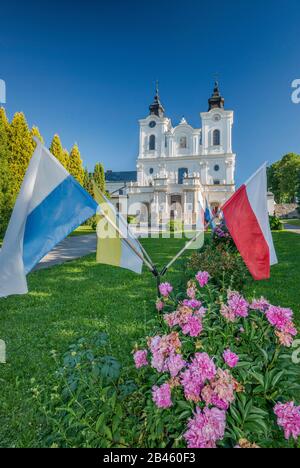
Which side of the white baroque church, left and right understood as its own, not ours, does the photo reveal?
front

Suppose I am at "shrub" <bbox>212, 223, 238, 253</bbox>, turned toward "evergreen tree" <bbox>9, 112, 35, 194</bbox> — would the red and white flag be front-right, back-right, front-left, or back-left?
back-left

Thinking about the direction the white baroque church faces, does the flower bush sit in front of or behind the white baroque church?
in front

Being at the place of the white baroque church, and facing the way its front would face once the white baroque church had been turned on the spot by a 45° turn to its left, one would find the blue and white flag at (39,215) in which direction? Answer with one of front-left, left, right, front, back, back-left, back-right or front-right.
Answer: front-right

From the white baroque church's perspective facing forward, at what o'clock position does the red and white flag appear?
The red and white flag is roughly at 12 o'clock from the white baroque church.

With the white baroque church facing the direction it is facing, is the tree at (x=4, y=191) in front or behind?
in front

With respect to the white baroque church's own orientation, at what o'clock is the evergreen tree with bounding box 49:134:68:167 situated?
The evergreen tree is roughly at 1 o'clock from the white baroque church.

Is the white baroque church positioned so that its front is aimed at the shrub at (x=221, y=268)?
yes

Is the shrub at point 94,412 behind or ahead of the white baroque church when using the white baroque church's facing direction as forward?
ahead

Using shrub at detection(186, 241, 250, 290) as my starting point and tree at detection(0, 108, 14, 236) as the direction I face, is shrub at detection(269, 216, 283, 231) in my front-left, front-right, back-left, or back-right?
front-right

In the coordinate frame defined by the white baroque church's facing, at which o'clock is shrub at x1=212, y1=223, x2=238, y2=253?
The shrub is roughly at 12 o'clock from the white baroque church.

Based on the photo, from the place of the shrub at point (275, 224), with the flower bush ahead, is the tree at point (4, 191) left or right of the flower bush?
right
